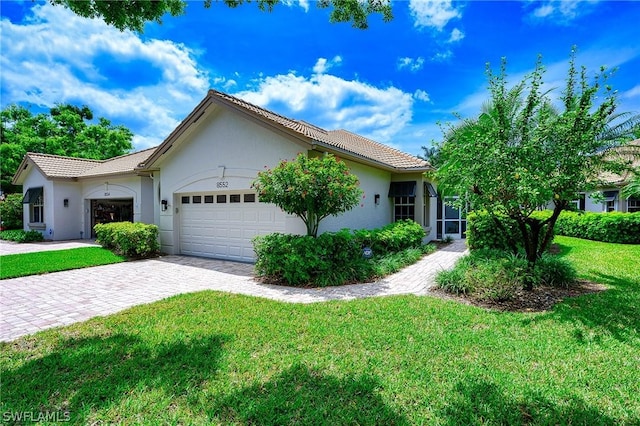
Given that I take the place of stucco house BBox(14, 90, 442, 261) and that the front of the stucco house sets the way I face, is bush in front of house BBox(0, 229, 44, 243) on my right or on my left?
on my right

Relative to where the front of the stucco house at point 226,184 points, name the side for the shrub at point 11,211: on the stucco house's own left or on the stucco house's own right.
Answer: on the stucco house's own right

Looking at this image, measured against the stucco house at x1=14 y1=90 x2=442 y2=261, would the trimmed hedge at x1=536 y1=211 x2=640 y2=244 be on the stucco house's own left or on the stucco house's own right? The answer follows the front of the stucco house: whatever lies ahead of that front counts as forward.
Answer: on the stucco house's own left

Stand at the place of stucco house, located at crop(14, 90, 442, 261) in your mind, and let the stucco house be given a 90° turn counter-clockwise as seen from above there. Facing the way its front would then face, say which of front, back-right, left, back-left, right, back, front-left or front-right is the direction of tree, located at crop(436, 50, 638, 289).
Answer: front

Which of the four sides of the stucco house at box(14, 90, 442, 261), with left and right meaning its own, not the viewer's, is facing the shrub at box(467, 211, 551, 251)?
left

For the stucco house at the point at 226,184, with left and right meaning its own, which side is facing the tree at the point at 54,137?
right

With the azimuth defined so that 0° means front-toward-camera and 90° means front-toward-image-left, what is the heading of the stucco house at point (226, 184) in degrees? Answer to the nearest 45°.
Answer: approximately 45°

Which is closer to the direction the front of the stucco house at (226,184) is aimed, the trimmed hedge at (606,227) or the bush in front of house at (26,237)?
the bush in front of house

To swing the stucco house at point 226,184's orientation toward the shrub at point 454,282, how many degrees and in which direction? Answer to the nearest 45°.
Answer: approximately 90° to its left

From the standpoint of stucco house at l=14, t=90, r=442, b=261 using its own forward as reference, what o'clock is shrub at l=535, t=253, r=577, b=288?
The shrub is roughly at 9 o'clock from the stucco house.

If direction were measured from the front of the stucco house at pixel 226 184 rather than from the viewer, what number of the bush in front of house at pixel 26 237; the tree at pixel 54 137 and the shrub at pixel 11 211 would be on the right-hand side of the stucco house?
3
